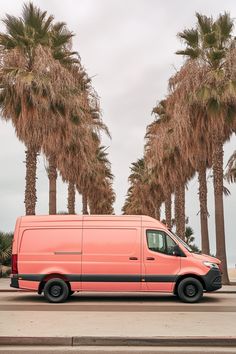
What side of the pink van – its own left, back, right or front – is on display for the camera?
right

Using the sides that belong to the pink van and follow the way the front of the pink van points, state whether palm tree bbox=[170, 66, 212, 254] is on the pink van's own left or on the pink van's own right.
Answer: on the pink van's own left

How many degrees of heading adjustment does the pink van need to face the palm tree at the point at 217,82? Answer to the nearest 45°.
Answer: approximately 45° to its left

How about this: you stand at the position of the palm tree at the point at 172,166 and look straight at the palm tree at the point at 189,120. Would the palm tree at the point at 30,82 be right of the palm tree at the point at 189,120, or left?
right

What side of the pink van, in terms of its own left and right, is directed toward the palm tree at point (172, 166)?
left

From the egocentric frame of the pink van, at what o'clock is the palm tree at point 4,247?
The palm tree is roughly at 8 o'clock from the pink van.
